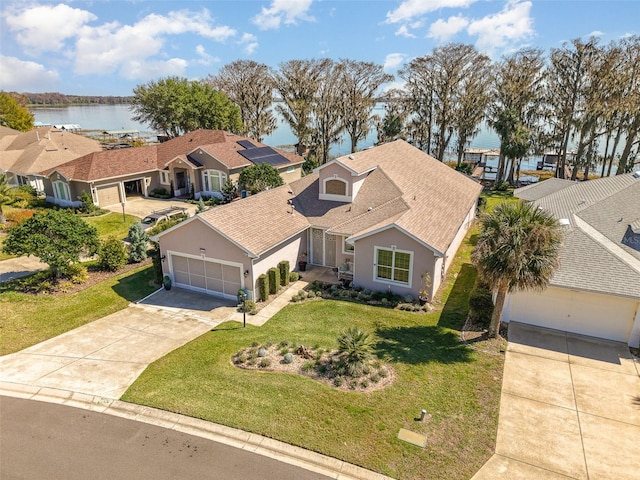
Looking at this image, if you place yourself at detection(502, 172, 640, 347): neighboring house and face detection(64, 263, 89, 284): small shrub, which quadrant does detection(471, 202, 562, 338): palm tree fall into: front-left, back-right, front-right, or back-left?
front-left

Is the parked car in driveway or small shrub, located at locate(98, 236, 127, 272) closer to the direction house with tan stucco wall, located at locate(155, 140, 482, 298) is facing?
the small shrub

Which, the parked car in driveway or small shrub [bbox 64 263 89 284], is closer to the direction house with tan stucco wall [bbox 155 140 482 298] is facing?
the small shrub

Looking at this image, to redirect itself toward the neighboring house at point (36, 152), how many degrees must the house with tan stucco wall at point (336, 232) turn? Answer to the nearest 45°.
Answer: approximately 90° to its right

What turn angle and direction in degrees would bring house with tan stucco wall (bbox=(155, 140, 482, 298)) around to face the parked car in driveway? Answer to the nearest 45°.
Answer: approximately 90° to its right

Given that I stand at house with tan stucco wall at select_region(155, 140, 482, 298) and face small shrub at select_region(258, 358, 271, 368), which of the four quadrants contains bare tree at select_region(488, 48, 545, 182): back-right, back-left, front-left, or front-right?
back-left

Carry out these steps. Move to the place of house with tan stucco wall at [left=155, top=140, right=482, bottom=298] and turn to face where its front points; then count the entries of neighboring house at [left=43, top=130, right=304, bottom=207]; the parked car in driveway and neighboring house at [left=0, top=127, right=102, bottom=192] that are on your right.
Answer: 3

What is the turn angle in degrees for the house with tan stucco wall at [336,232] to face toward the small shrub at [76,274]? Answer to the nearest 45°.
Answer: approximately 45° to its right

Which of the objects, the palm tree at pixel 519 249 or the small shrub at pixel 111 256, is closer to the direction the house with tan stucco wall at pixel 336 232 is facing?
the small shrub

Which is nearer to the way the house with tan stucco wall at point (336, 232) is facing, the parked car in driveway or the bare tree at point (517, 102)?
the parked car in driveway

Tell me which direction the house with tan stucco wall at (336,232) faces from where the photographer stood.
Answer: facing the viewer and to the left of the viewer

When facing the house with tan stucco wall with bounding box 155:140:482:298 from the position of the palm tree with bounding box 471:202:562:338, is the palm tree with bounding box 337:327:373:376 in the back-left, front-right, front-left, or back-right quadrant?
front-left

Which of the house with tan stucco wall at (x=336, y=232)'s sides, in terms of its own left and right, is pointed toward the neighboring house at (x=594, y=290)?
left

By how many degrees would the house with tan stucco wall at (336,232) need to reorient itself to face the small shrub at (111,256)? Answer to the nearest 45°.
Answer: approximately 45° to its right

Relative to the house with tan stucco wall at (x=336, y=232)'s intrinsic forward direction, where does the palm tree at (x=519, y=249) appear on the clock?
The palm tree is roughly at 9 o'clock from the house with tan stucco wall.

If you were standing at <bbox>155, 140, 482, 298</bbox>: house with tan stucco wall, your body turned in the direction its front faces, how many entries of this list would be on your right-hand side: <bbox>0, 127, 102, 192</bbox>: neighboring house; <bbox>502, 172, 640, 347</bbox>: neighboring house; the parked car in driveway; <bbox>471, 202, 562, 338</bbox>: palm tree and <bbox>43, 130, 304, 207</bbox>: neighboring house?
3

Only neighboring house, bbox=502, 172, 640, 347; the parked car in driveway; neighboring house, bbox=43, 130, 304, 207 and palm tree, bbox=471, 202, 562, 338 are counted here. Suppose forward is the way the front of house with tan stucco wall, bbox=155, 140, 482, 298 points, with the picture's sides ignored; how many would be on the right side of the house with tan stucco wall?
2

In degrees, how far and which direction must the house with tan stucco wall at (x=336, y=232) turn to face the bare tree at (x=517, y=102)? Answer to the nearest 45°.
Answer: approximately 180°

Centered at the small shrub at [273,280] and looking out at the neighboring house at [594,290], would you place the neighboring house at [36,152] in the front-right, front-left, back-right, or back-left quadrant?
back-left

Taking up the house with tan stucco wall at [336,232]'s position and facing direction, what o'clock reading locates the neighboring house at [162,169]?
The neighboring house is roughly at 3 o'clock from the house with tan stucco wall.
